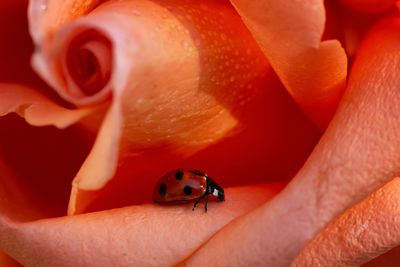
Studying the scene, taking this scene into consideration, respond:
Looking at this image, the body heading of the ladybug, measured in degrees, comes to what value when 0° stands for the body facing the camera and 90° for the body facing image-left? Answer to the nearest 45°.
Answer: approximately 270°
